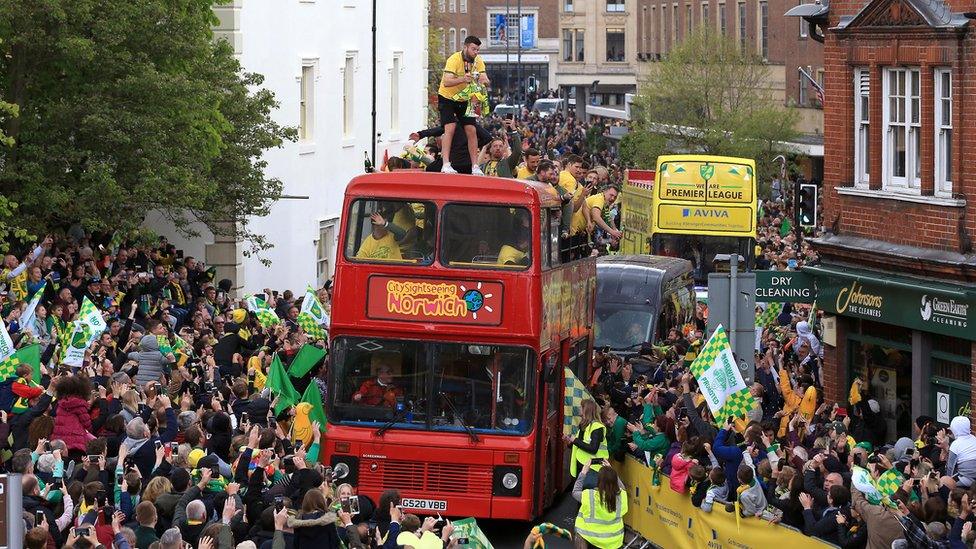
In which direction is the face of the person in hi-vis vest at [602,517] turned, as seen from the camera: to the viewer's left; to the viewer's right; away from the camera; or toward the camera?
away from the camera

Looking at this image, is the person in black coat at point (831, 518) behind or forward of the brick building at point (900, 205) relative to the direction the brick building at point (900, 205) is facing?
forward

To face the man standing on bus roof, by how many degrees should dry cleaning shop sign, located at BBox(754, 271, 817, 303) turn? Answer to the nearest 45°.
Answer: approximately 45° to its right

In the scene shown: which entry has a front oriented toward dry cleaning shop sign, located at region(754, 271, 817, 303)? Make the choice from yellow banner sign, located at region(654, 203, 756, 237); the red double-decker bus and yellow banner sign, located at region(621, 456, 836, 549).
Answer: yellow banner sign, located at region(654, 203, 756, 237)

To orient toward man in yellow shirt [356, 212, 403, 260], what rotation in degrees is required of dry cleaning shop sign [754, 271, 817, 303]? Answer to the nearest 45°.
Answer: approximately 45° to its right

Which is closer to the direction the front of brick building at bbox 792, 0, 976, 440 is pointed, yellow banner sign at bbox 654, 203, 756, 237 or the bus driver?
the bus driver

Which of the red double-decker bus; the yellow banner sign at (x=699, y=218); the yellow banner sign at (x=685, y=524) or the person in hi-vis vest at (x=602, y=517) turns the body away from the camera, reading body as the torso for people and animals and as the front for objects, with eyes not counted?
the person in hi-vis vest

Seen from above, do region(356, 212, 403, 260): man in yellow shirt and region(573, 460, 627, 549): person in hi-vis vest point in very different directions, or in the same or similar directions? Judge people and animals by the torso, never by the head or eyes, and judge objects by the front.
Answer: very different directions

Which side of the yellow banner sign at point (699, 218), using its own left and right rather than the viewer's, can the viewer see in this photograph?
front

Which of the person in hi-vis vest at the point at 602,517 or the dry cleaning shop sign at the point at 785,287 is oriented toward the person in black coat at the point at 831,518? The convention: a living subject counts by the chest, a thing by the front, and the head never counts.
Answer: the dry cleaning shop sign

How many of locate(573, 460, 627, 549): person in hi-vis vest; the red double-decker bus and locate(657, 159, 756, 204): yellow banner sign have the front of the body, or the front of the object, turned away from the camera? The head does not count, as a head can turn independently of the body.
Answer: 1

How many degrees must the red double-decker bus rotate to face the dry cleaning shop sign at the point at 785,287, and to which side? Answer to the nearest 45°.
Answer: approximately 135° to its left

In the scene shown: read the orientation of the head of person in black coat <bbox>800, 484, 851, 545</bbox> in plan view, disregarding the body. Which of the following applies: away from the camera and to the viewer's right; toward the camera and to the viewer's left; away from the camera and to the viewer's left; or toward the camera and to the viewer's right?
away from the camera and to the viewer's left

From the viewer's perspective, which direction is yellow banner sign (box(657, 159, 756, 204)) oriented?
toward the camera

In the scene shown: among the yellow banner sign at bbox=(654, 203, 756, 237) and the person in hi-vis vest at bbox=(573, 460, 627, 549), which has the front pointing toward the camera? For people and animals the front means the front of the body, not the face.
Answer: the yellow banner sign
